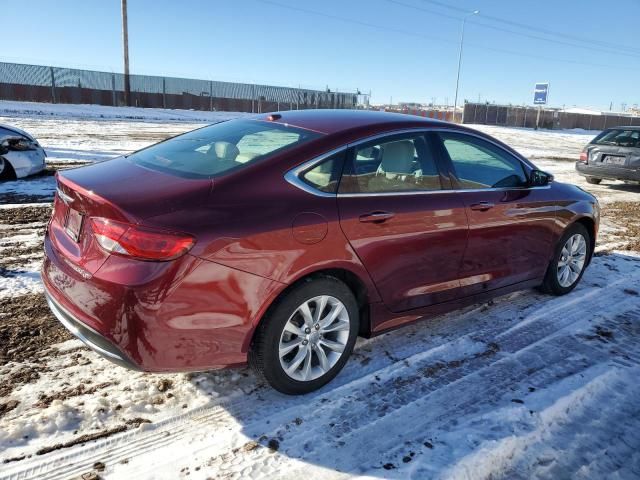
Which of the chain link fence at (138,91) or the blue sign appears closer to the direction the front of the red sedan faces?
the blue sign

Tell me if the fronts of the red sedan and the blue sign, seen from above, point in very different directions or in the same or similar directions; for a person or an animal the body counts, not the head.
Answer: very different directions

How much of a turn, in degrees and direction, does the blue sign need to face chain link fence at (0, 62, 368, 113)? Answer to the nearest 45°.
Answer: approximately 45° to its right

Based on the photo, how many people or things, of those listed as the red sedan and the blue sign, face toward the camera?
1

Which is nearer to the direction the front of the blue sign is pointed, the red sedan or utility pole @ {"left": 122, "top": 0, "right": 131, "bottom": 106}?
the red sedan

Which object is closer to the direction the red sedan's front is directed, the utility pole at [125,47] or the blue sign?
the blue sign

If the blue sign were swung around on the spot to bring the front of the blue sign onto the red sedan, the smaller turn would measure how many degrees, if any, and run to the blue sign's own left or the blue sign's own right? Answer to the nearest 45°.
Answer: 0° — it already faces it

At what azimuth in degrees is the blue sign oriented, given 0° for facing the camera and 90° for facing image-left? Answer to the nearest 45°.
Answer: approximately 0°

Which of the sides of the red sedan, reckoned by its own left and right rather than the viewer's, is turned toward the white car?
left

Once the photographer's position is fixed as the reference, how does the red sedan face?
facing away from the viewer and to the right of the viewer

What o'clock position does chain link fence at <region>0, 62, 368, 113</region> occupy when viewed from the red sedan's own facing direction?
The chain link fence is roughly at 10 o'clock from the red sedan.
